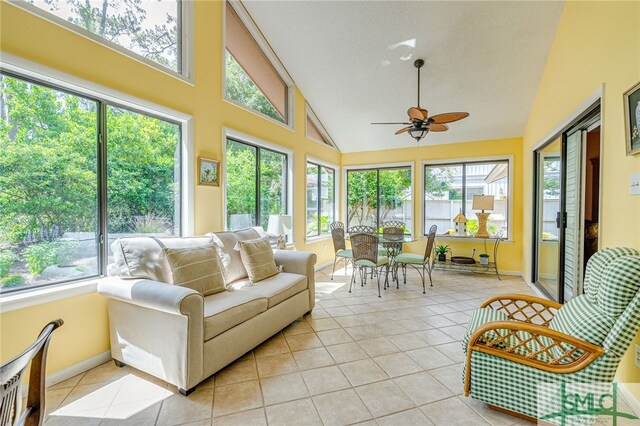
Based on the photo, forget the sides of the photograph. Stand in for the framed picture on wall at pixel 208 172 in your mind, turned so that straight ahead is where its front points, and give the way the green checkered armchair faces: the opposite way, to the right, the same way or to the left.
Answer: the opposite way

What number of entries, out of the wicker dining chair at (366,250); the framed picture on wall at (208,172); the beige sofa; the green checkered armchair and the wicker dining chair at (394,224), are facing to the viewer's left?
1

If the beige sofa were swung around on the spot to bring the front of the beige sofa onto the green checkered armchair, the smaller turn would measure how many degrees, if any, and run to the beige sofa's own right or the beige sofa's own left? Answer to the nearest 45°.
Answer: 0° — it already faces it

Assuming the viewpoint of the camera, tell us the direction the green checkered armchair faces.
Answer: facing to the left of the viewer

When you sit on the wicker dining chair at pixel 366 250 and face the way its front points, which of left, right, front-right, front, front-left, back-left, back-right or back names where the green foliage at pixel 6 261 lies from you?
left

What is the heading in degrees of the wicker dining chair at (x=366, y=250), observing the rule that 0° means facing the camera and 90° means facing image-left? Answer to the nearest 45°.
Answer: approximately 225°

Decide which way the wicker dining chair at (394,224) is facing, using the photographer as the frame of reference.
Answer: facing the viewer

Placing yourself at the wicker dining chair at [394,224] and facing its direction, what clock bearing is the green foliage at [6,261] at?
The green foliage is roughly at 1 o'clock from the wicker dining chair.

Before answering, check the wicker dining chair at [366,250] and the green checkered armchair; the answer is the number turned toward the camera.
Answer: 0

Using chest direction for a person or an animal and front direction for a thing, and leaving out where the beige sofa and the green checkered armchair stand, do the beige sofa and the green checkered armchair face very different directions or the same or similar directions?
very different directions

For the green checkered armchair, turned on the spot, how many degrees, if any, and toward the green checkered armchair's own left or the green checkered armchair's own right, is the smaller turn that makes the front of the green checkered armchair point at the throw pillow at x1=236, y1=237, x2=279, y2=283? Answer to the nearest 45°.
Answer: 0° — it already faces it

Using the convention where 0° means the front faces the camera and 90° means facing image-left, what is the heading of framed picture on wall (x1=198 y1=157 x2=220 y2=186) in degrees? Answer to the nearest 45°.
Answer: approximately 315°

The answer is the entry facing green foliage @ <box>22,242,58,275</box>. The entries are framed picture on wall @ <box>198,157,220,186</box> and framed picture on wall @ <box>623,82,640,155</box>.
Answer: framed picture on wall @ <box>623,82,640,155</box>

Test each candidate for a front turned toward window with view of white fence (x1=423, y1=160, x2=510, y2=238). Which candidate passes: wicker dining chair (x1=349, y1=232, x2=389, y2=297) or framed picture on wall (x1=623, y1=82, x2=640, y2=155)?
the wicker dining chair

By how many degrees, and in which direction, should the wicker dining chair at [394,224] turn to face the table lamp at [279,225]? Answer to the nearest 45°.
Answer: approximately 45° to its right

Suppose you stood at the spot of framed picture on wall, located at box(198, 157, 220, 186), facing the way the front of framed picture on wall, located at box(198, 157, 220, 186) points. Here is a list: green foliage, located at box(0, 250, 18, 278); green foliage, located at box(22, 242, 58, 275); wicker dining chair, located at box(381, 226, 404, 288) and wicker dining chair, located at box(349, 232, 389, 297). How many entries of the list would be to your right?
2
